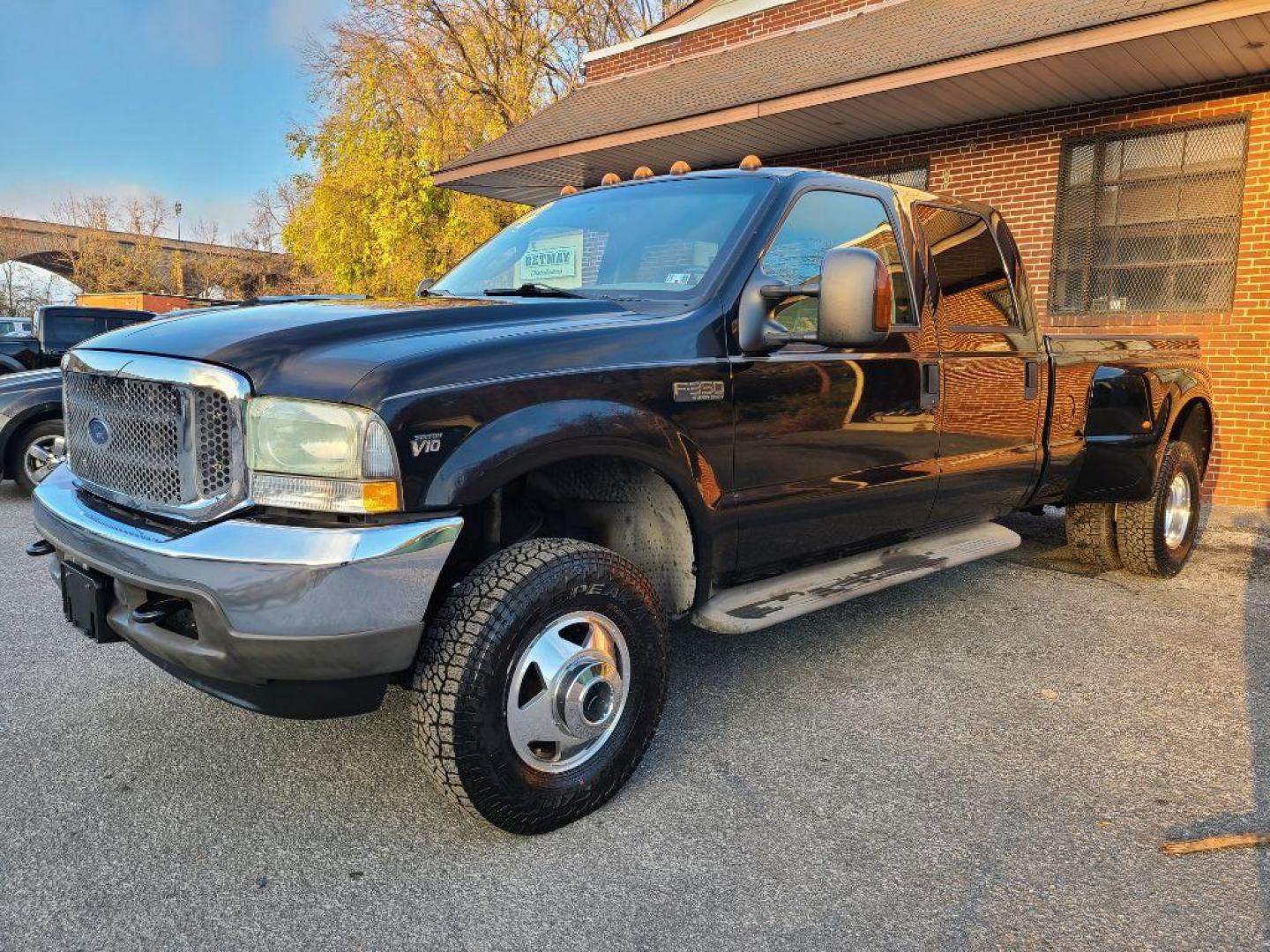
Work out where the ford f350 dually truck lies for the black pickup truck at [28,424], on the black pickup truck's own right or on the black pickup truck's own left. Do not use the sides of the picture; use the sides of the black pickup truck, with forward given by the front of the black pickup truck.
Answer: on the black pickup truck's own left

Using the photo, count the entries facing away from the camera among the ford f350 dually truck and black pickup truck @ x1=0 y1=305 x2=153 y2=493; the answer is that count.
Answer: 0

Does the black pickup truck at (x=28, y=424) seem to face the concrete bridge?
no

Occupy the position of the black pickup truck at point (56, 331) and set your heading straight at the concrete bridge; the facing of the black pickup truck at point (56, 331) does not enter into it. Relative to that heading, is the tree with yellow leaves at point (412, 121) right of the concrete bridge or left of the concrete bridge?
right

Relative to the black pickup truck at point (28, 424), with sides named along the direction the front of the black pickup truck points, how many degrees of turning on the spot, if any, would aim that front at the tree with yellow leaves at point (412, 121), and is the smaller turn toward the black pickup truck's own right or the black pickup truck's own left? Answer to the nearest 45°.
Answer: approximately 180°

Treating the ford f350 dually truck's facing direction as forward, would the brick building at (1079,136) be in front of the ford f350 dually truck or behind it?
behind

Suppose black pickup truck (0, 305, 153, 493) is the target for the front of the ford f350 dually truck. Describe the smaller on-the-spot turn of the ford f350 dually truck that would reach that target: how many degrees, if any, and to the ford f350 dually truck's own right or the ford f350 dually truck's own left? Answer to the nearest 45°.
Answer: approximately 90° to the ford f350 dually truck's own right

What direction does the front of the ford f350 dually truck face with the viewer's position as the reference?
facing the viewer and to the left of the viewer

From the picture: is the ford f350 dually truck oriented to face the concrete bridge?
no

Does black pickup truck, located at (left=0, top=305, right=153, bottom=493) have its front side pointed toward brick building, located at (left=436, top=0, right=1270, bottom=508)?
no

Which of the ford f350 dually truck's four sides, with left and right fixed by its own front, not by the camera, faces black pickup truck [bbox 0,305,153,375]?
right
